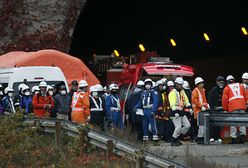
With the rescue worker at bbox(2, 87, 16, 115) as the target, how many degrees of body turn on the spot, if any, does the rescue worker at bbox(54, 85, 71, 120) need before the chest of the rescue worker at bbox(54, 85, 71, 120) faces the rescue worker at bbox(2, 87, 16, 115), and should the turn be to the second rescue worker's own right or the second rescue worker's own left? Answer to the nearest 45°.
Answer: approximately 135° to the second rescue worker's own right

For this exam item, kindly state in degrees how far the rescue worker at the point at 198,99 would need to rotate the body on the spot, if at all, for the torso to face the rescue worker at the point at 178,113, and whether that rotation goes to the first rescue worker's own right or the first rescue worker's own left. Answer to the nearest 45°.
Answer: approximately 90° to the first rescue worker's own right

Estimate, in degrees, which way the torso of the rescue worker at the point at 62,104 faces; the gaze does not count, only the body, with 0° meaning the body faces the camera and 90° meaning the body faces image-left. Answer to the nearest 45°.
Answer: approximately 0°

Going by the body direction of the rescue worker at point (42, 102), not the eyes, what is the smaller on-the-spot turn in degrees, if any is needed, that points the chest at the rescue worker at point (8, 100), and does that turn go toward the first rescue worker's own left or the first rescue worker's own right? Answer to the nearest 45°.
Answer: approximately 135° to the first rescue worker's own right

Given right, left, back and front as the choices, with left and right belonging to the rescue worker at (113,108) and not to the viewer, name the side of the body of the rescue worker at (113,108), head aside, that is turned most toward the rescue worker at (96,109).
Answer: right

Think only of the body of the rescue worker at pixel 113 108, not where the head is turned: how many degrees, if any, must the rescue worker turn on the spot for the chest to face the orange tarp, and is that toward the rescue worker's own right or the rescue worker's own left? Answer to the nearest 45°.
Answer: approximately 180°

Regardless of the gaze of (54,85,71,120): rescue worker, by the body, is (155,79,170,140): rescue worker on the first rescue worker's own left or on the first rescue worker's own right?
on the first rescue worker's own left

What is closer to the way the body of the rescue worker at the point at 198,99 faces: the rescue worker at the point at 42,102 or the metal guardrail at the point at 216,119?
the metal guardrail

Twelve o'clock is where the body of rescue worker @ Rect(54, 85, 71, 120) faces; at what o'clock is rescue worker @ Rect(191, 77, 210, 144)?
rescue worker @ Rect(191, 77, 210, 144) is roughly at 9 o'clock from rescue worker @ Rect(54, 85, 71, 120).

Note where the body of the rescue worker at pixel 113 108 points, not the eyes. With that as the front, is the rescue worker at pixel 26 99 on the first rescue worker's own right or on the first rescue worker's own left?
on the first rescue worker's own right
